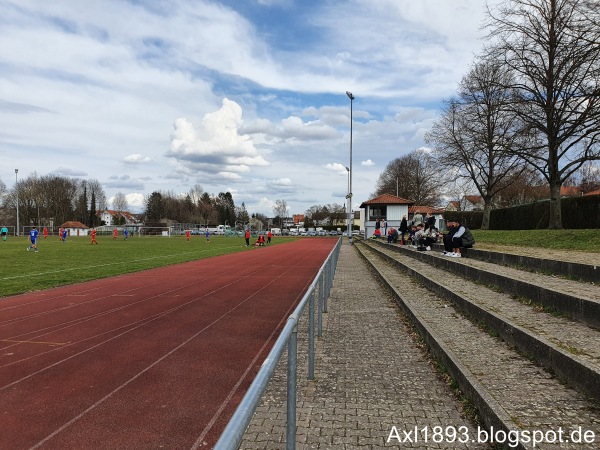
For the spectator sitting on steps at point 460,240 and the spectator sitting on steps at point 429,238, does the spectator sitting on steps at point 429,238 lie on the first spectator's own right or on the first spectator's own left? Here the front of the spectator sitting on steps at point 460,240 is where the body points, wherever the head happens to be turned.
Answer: on the first spectator's own right

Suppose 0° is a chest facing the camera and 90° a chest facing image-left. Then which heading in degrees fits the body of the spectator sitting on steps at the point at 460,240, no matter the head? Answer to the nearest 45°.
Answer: approximately 90°

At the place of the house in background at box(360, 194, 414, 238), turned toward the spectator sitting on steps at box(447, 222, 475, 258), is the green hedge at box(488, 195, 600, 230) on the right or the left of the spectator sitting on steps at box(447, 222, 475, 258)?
left

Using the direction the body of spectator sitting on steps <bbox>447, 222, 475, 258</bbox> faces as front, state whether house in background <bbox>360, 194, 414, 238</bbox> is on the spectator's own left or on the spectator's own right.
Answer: on the spectator's own right

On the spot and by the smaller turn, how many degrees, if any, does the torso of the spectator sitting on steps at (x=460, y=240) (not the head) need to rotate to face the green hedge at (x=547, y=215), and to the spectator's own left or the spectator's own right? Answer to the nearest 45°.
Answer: approximately 90° to the spectator's own right
